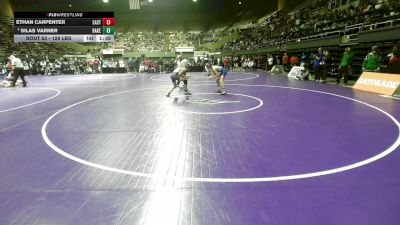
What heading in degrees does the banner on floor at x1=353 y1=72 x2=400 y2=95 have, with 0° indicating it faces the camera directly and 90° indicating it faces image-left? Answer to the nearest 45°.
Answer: approximately 45°

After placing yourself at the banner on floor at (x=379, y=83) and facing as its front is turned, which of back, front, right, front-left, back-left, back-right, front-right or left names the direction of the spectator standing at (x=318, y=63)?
right

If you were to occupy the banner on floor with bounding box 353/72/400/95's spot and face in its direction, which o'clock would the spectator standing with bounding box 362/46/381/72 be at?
The spectator standing is roughly at 4 o'clock from the banner on floor.

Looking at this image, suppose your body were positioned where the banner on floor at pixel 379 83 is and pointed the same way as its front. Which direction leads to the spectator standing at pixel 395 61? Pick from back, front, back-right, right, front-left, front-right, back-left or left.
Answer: back
